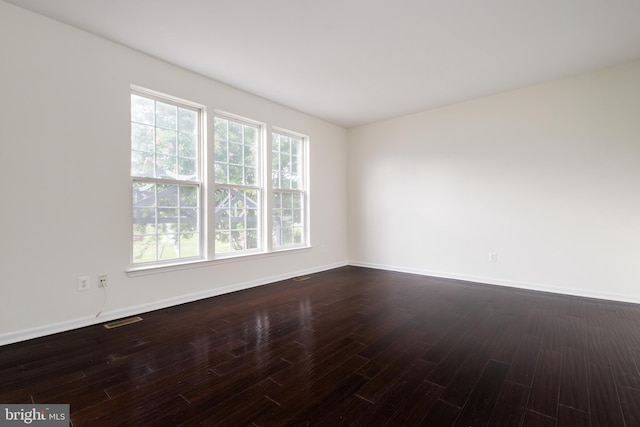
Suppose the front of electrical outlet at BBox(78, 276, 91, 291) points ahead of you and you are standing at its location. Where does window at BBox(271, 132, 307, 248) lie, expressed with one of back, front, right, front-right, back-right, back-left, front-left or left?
left

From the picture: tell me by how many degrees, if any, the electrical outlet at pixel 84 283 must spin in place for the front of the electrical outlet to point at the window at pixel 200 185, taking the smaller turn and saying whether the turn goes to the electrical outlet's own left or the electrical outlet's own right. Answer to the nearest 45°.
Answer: approximately 90° to the electrical outlet's own left

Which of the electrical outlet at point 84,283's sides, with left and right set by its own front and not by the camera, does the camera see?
front

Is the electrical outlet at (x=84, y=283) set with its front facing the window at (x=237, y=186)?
no
